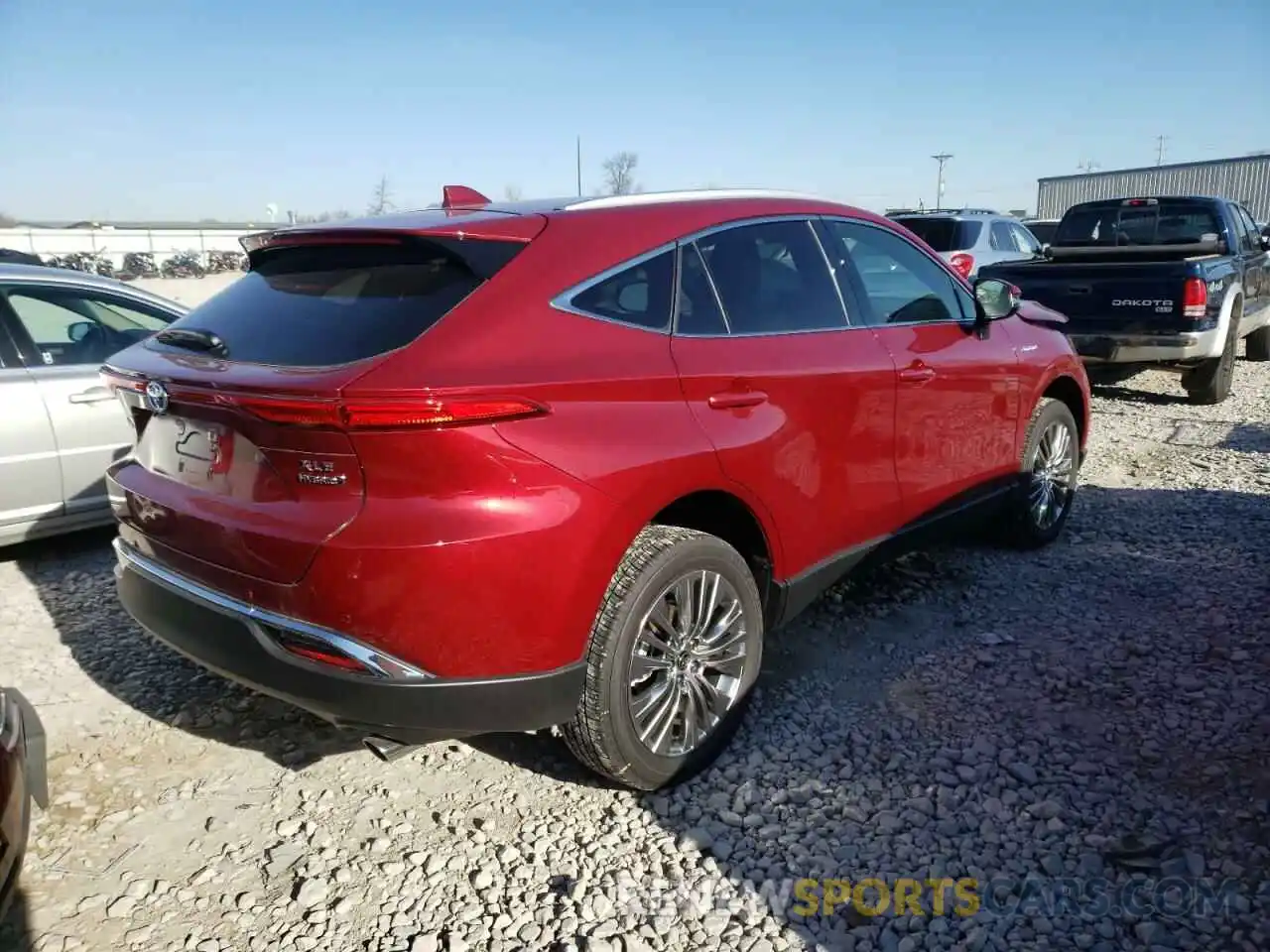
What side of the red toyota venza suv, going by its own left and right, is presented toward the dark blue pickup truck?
front

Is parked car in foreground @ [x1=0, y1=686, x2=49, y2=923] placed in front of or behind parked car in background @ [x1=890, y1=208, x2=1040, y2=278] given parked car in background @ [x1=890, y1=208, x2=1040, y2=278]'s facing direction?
behind

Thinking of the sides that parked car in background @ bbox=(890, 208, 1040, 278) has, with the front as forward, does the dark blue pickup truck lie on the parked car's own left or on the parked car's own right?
on the parked car's own right

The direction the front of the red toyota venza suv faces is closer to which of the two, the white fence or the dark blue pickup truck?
the dark blue pickup truck

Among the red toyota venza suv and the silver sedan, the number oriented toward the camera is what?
0

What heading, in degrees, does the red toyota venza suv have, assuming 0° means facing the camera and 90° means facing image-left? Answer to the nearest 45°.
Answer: approximately 225°

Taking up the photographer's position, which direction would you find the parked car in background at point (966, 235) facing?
facing away from the viewer and to the right of the viewer

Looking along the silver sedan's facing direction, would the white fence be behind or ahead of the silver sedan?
ahead

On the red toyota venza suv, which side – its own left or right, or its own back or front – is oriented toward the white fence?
left

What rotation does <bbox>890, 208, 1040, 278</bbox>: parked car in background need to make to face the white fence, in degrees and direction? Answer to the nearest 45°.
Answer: approximately 90° to its left
